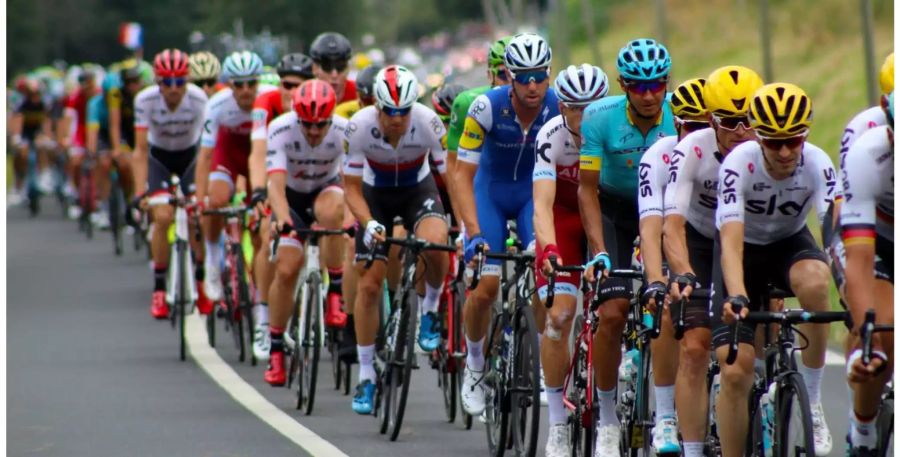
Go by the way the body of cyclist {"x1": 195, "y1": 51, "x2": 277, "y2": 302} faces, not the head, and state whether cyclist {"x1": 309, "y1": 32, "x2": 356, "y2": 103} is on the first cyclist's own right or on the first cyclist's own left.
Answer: on the first cyclist's own left
